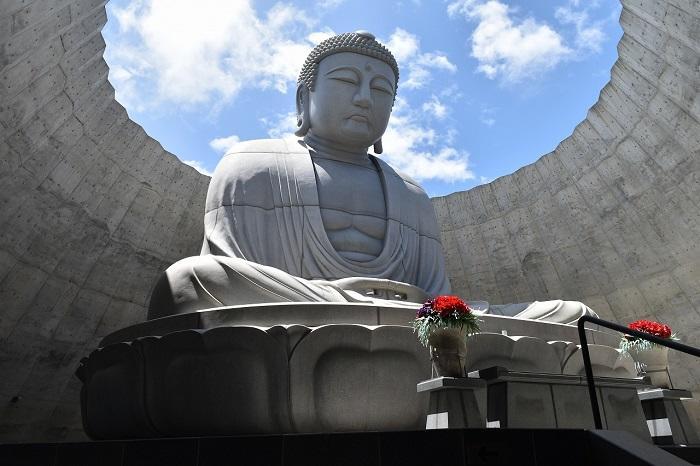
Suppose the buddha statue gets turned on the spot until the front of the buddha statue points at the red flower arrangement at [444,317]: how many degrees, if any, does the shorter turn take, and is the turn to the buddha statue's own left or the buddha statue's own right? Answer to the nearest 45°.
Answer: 0° — it already faces it

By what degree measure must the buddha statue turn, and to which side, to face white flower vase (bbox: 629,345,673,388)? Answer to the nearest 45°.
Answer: approximately 45° to its left

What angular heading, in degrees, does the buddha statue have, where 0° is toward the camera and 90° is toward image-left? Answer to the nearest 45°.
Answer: approximately 315°

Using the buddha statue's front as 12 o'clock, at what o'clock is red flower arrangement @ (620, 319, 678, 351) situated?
The red flower arrangement is roughly at 11 o'clock from the buddha statue.
